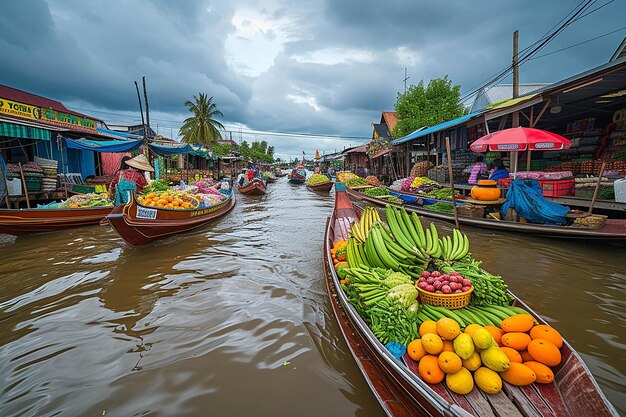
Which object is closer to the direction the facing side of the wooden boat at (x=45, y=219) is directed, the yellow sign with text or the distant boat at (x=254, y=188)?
the distant boat

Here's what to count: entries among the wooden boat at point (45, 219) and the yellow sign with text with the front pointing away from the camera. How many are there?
0

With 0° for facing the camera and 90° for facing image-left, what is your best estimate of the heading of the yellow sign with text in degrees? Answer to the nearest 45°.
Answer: approximately 315°

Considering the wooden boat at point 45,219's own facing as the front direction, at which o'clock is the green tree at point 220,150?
The green tree is roughly at 10 o'clock from the wooden boat.

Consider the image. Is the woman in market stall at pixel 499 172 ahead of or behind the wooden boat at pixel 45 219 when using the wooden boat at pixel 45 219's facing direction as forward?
ahead

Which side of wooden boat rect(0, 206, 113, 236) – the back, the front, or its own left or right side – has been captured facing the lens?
right

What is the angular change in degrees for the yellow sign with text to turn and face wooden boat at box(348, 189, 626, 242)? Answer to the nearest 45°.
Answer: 0° — it already faces it

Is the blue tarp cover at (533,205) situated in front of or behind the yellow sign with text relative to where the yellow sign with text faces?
in front

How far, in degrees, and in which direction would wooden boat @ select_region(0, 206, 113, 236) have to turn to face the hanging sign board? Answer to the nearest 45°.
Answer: approximately 90° to its left

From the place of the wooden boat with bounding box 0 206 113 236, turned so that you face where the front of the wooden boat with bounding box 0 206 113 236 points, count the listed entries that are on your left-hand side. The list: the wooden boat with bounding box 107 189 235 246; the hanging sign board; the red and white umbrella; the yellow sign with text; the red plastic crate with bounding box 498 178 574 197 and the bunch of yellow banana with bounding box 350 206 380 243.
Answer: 2

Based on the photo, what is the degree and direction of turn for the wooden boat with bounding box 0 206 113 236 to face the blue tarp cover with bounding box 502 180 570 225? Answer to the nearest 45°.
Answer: approximately 45° to its right

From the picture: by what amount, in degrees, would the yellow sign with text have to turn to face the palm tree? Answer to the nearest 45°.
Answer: approximately 90° to its left

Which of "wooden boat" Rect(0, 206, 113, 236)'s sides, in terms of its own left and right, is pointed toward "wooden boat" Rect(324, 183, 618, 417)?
right

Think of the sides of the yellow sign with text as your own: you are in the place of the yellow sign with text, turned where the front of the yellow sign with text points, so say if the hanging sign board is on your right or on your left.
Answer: on your left
